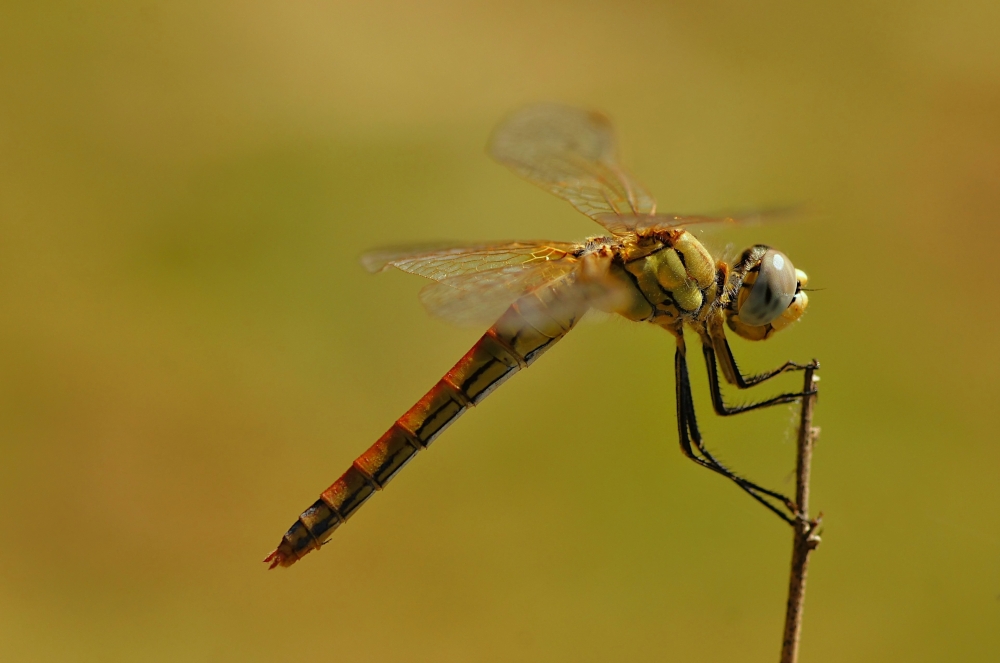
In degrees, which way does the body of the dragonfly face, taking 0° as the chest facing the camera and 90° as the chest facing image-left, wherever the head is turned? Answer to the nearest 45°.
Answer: approximately 270°
